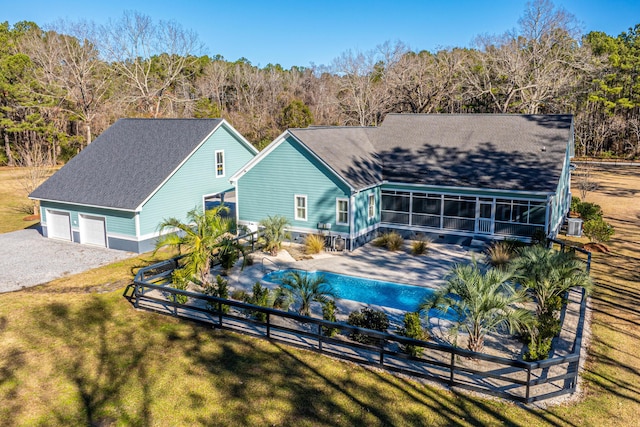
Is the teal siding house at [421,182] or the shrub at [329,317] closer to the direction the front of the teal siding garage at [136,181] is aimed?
the shrub

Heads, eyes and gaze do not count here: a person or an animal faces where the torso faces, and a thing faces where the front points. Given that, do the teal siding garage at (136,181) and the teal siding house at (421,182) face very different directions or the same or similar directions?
very different directions

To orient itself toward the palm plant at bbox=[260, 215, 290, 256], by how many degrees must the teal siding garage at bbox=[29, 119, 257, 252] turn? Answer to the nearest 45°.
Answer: approximately 90° to its left

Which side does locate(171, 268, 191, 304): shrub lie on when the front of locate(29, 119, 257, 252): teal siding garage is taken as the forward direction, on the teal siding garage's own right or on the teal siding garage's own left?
on the teal siding garage's own left

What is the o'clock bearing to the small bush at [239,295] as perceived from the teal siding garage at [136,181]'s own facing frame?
The small bush is roughly at 10 o'clock from the teal siding garage.

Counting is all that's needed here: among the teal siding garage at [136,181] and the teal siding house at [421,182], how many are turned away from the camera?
1

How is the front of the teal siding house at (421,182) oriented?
away from the camera

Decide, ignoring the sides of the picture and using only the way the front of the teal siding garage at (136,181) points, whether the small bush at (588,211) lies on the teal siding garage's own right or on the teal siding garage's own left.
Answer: on the teal siding garage's own left

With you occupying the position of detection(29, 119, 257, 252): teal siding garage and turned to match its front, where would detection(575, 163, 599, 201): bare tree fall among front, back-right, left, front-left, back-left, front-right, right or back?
back-left

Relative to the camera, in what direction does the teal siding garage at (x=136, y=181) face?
facing the viewer and to the left of the viewer

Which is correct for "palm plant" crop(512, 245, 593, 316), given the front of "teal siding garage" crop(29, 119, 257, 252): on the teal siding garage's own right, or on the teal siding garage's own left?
on the teal siding garage's own left

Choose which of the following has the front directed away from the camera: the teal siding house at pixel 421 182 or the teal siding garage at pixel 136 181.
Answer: the teal siding house at pixel 421 182

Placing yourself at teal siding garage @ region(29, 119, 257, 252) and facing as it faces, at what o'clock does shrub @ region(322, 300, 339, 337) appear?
The shrub is roughly at 10 o'clock from the teal siding garage.
